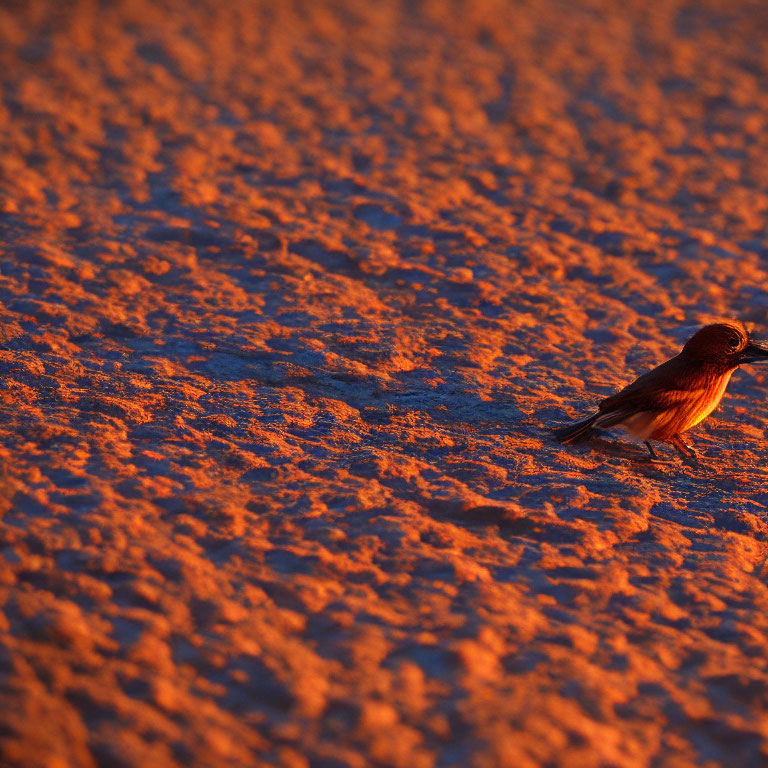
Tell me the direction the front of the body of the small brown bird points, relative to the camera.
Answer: to the viewer's right
